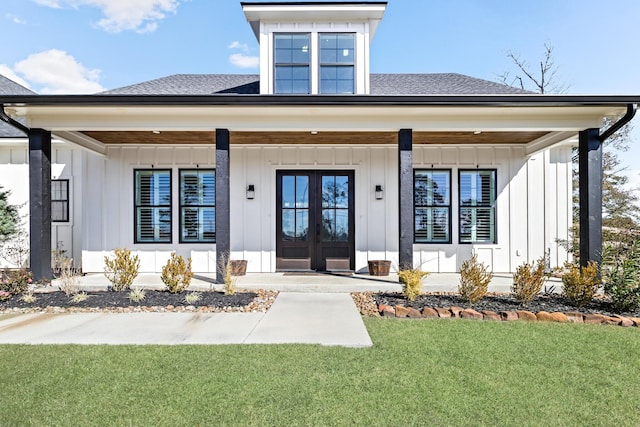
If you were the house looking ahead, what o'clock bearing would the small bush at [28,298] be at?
The small bush is roughly at 2 o'clock from the house.

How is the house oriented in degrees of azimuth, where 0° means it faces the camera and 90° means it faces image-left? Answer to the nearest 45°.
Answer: approximately 0°

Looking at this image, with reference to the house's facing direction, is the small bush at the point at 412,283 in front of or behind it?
in front

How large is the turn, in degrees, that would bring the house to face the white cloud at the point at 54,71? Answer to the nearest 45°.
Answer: approximately 135° to its right

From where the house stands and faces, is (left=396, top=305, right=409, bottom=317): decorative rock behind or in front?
in front

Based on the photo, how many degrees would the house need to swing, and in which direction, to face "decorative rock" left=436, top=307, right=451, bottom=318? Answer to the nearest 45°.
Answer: approximately 45° to its left

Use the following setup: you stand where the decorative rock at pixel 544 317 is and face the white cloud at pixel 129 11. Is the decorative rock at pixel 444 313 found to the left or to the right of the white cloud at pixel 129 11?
left

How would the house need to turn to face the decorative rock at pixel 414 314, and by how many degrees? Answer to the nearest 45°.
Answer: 0° — it already faces it

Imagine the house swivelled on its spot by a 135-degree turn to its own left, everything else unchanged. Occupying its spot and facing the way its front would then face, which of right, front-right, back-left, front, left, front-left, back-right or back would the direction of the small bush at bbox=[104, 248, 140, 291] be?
back

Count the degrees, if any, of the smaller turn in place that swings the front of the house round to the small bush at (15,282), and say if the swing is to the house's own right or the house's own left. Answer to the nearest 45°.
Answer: approximately 45° to the house's own right

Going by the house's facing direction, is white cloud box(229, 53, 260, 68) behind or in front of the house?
behind

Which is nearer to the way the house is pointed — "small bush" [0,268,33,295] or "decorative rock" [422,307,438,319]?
the decorative rock

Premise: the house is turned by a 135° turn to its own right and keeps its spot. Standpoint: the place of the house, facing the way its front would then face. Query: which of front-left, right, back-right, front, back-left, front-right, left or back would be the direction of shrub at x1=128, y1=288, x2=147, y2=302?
left

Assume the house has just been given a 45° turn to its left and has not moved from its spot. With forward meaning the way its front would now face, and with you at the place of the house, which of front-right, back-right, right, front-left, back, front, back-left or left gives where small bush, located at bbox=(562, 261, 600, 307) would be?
front
